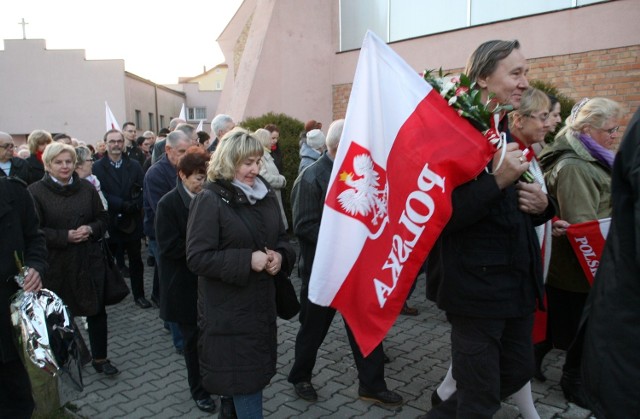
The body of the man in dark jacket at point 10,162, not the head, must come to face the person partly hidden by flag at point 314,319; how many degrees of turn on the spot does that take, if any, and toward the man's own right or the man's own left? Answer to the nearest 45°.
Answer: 0° — they already face them

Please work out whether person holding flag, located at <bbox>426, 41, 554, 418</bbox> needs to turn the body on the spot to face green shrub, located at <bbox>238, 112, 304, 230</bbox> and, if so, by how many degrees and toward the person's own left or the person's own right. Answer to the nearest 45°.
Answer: approximately 135° to the person's own left

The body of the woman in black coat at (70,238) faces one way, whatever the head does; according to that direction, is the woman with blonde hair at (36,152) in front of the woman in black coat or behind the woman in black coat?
behind

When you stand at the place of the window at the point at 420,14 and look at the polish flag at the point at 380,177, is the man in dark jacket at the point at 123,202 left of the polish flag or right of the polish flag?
right

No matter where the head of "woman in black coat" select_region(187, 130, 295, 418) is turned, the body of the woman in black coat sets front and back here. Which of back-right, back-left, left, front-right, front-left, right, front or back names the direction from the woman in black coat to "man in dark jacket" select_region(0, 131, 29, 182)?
back

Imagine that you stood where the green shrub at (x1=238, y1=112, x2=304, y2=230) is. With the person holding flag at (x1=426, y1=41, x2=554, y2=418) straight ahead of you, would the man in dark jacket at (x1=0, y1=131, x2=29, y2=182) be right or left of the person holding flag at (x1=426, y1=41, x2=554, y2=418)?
right
